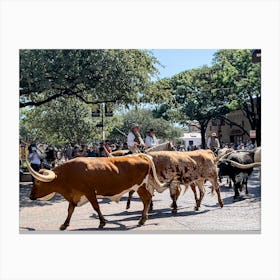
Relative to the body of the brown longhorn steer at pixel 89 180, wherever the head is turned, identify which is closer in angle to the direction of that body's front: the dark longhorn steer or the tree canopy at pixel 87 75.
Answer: the tree canopy

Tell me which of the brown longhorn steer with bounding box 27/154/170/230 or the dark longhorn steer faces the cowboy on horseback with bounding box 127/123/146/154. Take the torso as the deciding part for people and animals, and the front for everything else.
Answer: the dark longhorn steer

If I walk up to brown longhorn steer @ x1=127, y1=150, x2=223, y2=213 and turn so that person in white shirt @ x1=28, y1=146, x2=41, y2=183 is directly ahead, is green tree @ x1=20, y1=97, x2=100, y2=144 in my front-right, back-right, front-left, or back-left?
front-right

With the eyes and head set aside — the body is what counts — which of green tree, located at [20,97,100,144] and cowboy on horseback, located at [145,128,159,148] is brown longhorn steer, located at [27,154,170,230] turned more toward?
the green tree

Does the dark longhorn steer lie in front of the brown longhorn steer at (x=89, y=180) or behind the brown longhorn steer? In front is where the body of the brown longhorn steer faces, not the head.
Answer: behind

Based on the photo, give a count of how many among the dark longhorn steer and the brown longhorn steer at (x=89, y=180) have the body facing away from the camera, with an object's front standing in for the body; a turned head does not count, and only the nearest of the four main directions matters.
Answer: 0

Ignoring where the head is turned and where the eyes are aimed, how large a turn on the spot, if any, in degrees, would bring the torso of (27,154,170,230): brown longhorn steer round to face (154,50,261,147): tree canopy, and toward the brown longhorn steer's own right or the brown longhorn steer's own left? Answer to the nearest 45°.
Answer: approximately 135° to the brown longhorn steer's own right

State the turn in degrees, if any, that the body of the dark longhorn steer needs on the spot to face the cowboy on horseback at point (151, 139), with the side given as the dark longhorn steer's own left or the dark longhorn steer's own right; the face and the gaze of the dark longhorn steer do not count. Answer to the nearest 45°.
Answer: approximately 90° to the dark longhorn steer's own right

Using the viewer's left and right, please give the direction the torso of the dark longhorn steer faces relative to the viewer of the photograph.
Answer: facing the viewer and to the left of the viewer

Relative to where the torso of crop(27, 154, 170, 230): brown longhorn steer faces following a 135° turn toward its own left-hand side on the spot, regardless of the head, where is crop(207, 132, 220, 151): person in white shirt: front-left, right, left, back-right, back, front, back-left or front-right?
left

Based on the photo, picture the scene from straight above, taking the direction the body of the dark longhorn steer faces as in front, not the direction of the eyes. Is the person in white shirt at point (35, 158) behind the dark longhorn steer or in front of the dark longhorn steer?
in front

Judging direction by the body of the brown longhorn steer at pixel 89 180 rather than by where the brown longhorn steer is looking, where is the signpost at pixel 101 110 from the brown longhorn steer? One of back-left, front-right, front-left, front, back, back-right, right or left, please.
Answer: right

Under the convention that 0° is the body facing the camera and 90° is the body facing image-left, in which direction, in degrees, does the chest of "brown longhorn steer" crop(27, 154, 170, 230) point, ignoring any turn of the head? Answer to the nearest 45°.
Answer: approximately 90°

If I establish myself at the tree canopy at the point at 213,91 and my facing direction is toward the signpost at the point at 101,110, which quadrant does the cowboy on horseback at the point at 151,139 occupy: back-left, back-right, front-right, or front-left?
front-left

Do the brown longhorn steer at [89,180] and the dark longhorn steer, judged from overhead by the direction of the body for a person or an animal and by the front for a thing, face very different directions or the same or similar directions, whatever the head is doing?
same or similar directions

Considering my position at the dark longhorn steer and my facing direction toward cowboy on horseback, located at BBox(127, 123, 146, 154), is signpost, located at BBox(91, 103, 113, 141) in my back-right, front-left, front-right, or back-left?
front-right
